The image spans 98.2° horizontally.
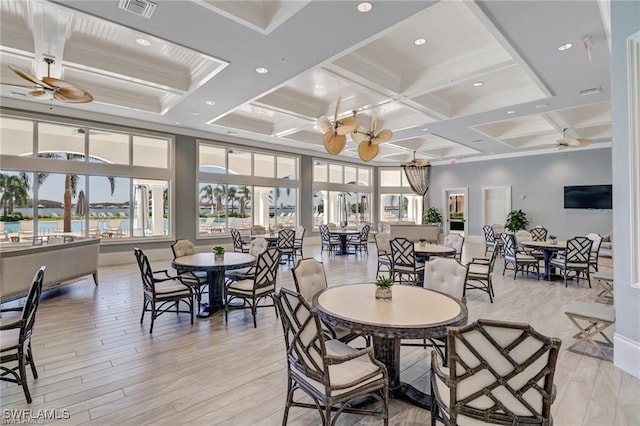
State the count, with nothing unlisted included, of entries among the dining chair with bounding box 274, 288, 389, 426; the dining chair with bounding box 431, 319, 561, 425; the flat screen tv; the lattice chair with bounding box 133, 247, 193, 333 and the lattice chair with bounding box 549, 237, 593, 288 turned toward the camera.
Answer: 1

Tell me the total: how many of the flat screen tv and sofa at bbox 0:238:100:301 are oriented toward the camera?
1

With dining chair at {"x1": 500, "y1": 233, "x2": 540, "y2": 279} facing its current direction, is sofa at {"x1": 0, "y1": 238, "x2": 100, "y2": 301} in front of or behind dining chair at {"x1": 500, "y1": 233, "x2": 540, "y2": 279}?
behind

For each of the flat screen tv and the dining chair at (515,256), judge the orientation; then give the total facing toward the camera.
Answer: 1

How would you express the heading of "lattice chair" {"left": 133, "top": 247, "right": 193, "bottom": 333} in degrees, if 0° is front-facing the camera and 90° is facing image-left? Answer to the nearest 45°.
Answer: approximately 225°

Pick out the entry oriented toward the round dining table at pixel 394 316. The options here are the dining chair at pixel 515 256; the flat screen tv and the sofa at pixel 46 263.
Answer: the flat screen tv

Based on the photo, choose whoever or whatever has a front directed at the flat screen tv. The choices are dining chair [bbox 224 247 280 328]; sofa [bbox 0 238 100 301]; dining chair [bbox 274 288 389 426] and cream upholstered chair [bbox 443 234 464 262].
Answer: dining chair [bbox 274 288 389 426]

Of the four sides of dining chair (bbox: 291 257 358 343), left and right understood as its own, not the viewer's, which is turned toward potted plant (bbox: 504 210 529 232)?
left

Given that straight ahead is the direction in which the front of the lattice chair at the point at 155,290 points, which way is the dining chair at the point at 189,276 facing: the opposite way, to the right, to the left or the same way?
to the right

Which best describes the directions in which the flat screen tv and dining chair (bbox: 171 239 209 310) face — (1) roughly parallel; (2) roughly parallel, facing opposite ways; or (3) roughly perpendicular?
roughly perpendicular

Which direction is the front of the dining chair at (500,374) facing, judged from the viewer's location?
facing away from the viewer and to the left of the viewer

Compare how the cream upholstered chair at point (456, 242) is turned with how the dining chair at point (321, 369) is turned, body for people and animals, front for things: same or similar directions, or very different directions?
very different directions

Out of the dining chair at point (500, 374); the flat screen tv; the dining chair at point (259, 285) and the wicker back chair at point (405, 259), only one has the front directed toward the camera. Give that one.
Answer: the flat screen tv

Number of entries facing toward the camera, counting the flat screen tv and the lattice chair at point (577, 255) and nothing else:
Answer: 1

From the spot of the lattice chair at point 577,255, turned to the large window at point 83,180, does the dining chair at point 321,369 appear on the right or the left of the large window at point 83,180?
left

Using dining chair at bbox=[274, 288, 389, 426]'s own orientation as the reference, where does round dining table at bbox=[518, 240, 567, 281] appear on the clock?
The round dining table is roughly at 12 o'clock from the dining chair.

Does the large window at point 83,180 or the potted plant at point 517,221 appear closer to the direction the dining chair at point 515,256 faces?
the potted plant
